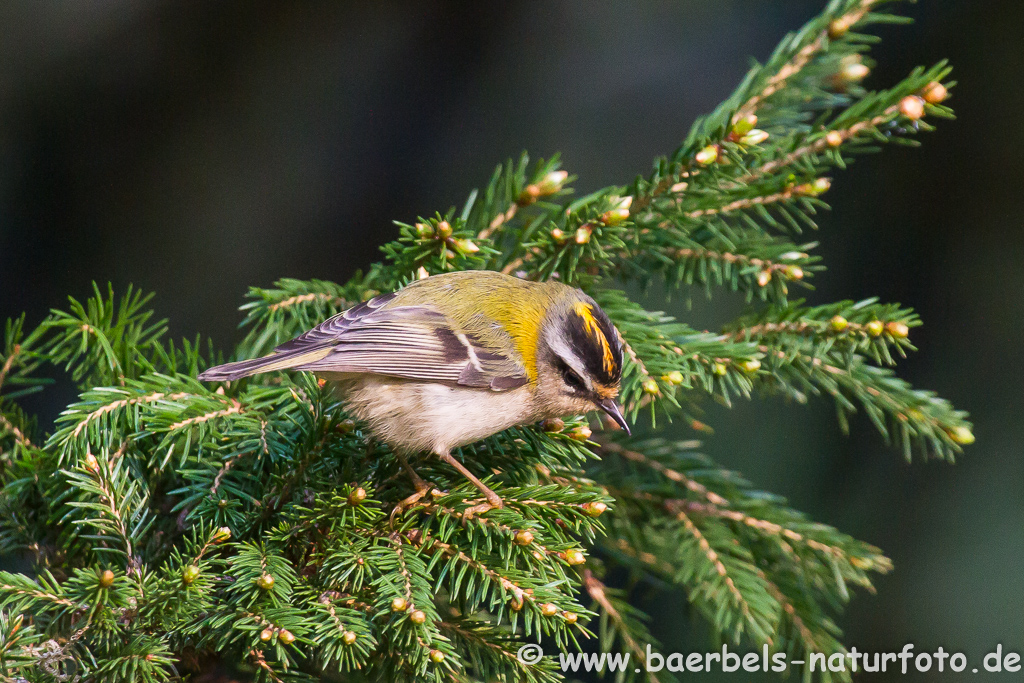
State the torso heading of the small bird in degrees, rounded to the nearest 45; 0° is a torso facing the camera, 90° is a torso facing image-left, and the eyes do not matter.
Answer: approximately 270°
